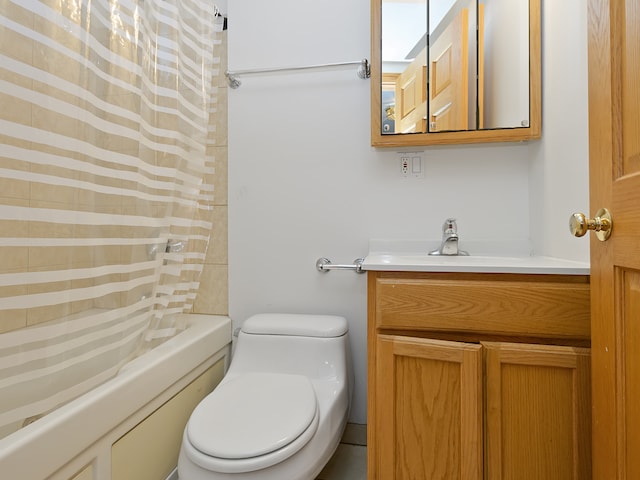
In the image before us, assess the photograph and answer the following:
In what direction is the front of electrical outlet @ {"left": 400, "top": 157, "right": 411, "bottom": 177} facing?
toward the camera

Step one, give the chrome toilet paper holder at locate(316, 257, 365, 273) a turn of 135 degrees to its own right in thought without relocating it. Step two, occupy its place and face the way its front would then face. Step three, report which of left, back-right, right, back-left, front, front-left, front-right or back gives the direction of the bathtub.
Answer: left

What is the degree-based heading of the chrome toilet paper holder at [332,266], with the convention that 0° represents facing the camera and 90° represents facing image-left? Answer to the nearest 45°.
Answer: approximately 0°

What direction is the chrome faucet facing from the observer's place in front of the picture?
facing the viewer

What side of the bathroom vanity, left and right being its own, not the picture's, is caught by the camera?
front

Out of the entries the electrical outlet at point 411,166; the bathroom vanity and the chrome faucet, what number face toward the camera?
3

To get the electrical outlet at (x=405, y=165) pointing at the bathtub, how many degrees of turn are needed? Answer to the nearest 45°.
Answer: approximately 45° to its right
